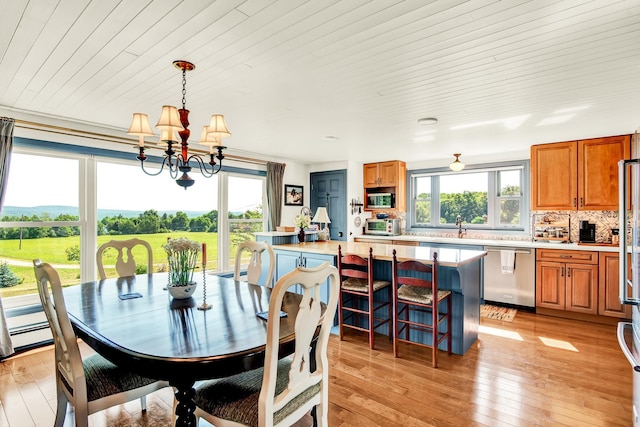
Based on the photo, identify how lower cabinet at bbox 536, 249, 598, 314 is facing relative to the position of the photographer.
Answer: facing the viewer

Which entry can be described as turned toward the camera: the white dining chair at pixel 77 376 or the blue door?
the blue door

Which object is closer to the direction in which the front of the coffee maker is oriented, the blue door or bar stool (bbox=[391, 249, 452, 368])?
the bar stool

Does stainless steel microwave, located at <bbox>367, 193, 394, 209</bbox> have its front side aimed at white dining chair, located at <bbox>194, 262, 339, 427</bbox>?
yes

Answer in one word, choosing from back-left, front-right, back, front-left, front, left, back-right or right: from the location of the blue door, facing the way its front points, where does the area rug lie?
front-left

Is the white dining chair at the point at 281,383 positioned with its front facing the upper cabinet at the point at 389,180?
no

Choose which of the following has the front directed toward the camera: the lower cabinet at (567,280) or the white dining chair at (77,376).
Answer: the lower cabinet

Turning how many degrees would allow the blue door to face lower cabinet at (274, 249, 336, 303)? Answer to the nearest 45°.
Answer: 0° — it already faces it

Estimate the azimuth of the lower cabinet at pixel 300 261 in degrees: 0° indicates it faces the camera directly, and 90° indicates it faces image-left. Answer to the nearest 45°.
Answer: approximately 45°

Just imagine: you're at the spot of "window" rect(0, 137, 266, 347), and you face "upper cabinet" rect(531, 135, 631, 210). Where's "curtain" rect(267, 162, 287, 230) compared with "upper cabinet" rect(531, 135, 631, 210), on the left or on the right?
left

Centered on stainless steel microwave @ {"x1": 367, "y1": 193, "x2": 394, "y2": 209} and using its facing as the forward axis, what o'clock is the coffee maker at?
The coffee maker is roughly at 10 o'clock from the stainless steel microwave.

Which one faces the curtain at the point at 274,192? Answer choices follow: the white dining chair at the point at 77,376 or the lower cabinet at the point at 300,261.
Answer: the white dining chair

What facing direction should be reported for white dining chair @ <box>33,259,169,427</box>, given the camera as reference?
facing away from the viewer and to the right of the viewer

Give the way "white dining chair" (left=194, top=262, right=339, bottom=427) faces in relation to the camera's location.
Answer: facing away from the viewer and to the left of the viewer

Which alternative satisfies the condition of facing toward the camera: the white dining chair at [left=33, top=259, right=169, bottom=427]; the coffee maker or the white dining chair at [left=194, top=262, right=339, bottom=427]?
the coffee maker

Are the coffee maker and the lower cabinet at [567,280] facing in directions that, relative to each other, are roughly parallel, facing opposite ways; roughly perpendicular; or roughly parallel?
roughly parallel

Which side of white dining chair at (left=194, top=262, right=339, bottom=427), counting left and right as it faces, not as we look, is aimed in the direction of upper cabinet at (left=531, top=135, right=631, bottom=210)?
right

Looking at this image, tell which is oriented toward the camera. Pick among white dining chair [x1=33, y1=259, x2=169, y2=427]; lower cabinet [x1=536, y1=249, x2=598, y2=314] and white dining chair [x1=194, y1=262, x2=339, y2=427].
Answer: the lower cabinet

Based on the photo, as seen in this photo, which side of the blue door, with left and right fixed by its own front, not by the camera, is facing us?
front

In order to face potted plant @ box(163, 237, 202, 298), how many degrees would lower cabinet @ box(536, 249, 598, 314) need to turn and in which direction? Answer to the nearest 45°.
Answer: approximately 45° to its right
